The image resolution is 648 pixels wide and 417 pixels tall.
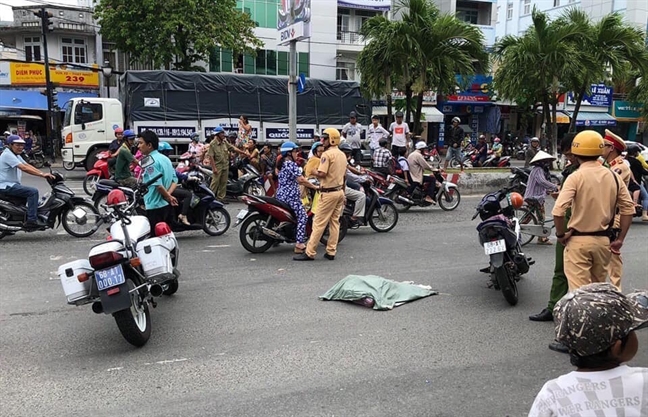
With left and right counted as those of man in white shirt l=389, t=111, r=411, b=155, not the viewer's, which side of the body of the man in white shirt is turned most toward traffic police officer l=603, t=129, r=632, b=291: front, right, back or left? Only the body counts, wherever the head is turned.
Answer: front

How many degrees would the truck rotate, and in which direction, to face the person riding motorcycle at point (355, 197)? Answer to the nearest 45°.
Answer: approximately 90° to its left

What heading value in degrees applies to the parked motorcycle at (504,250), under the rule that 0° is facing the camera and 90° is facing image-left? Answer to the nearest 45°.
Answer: approximately 180°

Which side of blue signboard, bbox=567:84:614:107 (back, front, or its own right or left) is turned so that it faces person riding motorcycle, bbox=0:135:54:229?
front
